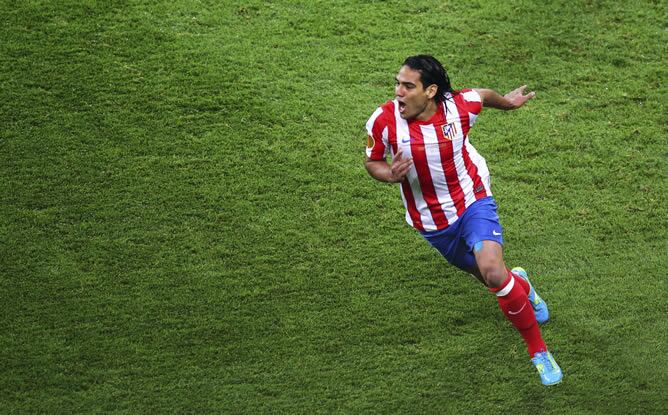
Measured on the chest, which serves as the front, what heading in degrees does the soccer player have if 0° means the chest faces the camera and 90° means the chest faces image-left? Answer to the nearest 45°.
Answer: approximately 45°
